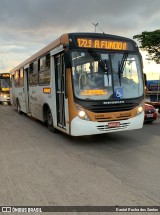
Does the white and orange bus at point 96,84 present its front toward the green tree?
no

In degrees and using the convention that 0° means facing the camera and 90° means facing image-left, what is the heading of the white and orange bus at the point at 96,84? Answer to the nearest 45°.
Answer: approximately 315°
